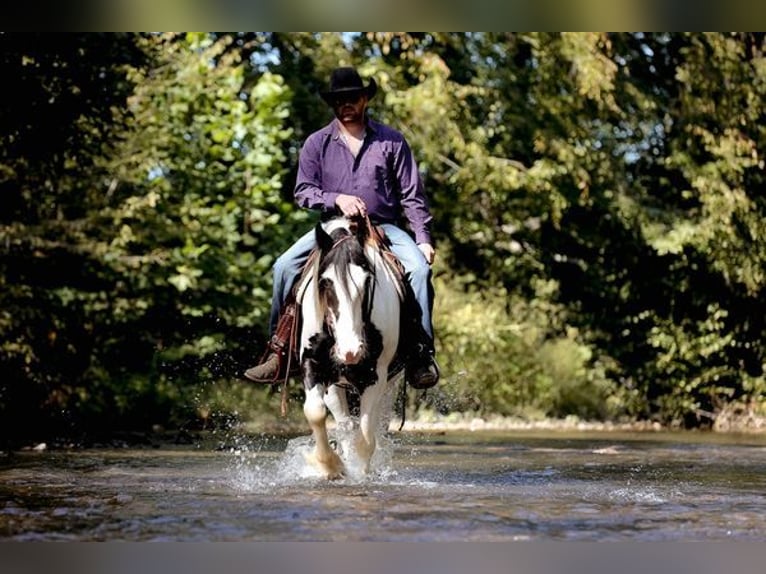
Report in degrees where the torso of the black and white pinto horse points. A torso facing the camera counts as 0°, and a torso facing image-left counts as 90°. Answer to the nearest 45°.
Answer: approximately 0°

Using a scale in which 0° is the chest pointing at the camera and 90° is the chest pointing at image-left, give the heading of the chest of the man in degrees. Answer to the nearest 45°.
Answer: approximately 0°
